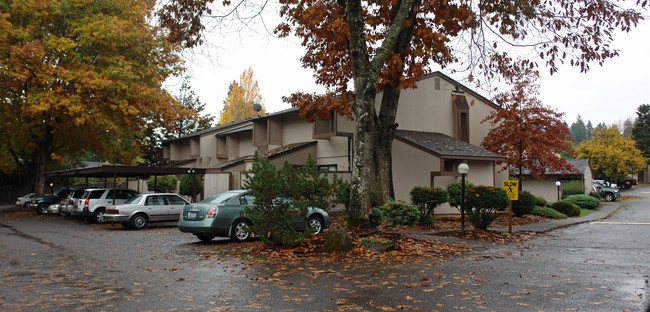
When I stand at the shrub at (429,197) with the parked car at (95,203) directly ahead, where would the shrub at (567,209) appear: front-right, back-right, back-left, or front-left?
back-right

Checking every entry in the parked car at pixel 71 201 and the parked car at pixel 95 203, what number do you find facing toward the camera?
0

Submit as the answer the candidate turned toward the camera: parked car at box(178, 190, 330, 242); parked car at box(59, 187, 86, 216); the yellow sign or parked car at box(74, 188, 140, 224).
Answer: the yellow sign

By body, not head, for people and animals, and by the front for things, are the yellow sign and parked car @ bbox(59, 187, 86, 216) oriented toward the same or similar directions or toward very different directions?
very different directions

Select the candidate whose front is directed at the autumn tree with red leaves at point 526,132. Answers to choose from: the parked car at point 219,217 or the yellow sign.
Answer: the parked car

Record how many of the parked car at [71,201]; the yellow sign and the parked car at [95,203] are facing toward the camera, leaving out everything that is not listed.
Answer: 1

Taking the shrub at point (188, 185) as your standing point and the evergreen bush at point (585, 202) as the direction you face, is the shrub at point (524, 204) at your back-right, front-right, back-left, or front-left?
front-right

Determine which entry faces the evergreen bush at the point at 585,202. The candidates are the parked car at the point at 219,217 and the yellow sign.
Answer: the parked car

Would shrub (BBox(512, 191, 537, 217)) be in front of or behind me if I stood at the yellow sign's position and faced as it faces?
behind

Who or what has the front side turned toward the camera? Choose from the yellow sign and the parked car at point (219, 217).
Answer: the yellow sign

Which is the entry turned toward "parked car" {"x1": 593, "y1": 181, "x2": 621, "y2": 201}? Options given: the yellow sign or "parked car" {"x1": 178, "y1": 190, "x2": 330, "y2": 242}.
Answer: "parked car" {"x1": 178, "y1": 190, "x2": 330, "y2": 242}

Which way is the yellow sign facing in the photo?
toward the camera

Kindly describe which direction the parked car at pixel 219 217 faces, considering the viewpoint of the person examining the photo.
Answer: facing away from the viewer and to the right of the viewer

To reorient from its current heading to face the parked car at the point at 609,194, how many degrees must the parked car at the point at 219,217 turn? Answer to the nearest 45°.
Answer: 0° — it already faces it

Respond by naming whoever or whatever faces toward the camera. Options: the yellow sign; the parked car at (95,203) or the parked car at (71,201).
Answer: the yellow sign

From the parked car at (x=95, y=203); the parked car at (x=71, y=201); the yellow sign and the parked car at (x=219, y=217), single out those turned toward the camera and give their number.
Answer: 1

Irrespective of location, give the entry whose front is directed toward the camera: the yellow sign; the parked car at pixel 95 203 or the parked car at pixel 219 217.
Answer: the yellow sign
